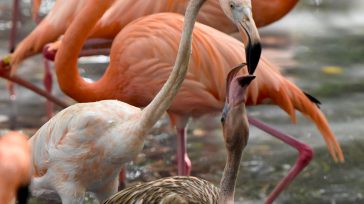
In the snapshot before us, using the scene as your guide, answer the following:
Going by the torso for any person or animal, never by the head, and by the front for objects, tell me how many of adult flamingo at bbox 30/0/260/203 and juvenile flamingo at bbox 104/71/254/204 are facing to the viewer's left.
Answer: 0

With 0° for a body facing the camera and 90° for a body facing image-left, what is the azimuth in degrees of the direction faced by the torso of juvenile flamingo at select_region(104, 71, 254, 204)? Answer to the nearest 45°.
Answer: approximately 270°

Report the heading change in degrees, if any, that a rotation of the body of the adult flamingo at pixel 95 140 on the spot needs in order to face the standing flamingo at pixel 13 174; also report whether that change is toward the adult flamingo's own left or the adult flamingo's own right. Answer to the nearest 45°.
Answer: approximately 90° to the adult flamingo's own right

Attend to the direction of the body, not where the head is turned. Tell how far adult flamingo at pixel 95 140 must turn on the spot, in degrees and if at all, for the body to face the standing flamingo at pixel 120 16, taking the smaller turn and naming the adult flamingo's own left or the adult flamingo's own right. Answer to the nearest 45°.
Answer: approximately 90° to the adult flamingo's own left

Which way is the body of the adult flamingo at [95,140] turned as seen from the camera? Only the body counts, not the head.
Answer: to the viewer's right

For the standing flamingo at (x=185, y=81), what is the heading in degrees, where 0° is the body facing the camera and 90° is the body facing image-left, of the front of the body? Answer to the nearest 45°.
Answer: approximately 90°

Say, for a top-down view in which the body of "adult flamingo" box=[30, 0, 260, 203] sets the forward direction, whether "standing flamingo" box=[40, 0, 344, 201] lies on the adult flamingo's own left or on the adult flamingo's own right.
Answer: on the adult flamingo's own left
